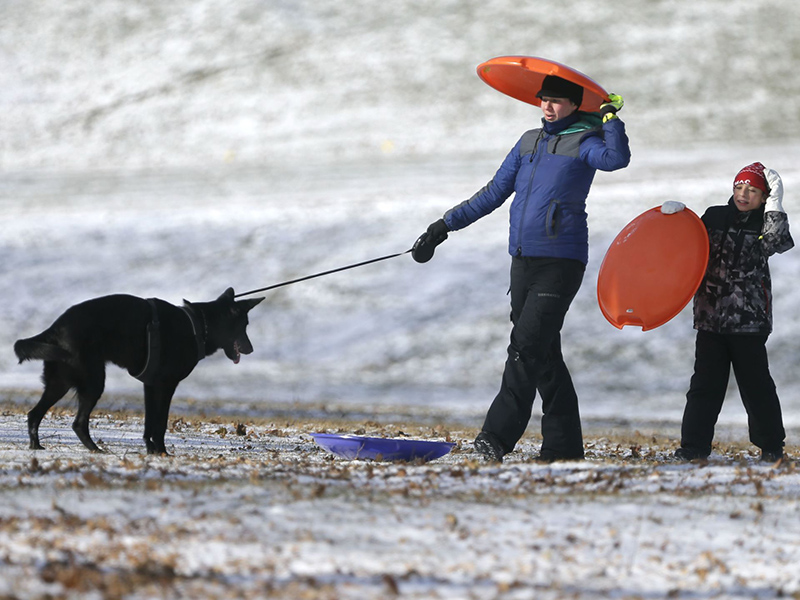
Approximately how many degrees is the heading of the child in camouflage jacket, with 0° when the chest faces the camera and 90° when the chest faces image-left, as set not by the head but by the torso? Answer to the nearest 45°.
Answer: approximately 0°

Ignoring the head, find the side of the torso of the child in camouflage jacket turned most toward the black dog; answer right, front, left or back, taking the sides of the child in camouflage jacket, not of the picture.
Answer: right

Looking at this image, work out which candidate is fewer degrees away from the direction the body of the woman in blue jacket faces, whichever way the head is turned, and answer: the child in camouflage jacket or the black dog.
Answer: the black dog

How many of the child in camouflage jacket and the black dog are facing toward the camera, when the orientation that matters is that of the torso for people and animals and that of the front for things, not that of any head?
1

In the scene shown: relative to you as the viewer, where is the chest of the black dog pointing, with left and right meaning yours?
facing to the right of the viewer

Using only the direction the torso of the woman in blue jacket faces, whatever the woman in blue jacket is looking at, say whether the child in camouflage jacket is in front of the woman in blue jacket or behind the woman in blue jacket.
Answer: behind

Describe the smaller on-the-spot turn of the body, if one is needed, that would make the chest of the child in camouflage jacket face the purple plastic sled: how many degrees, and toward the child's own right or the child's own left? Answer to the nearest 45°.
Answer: approximately 90° to the child's own right
